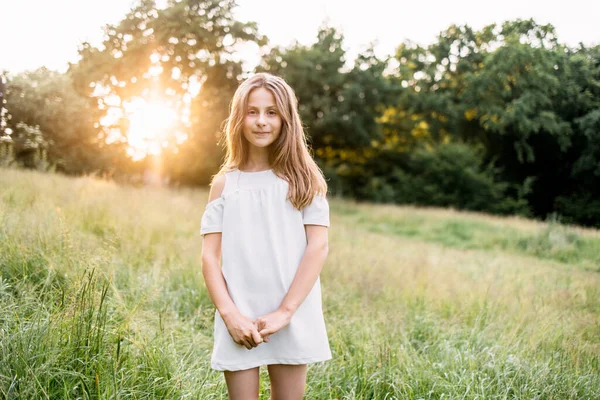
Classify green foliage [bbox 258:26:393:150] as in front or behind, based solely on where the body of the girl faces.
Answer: behind

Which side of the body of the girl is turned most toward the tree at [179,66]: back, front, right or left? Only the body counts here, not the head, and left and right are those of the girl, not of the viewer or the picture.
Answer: back

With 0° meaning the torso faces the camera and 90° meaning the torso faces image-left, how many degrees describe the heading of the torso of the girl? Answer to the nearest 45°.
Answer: approximately 0°
